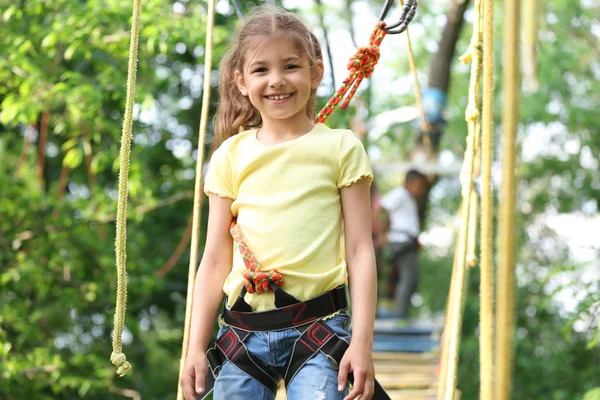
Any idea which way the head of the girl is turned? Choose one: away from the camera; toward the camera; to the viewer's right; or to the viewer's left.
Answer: toward the camera

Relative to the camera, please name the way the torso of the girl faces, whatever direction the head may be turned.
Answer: toward the camera

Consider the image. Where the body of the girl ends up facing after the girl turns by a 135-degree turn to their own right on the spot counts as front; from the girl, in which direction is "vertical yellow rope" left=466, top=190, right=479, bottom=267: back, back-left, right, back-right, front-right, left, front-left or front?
right

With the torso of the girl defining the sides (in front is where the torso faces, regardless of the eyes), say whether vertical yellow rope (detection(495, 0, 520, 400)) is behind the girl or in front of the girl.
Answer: in front
